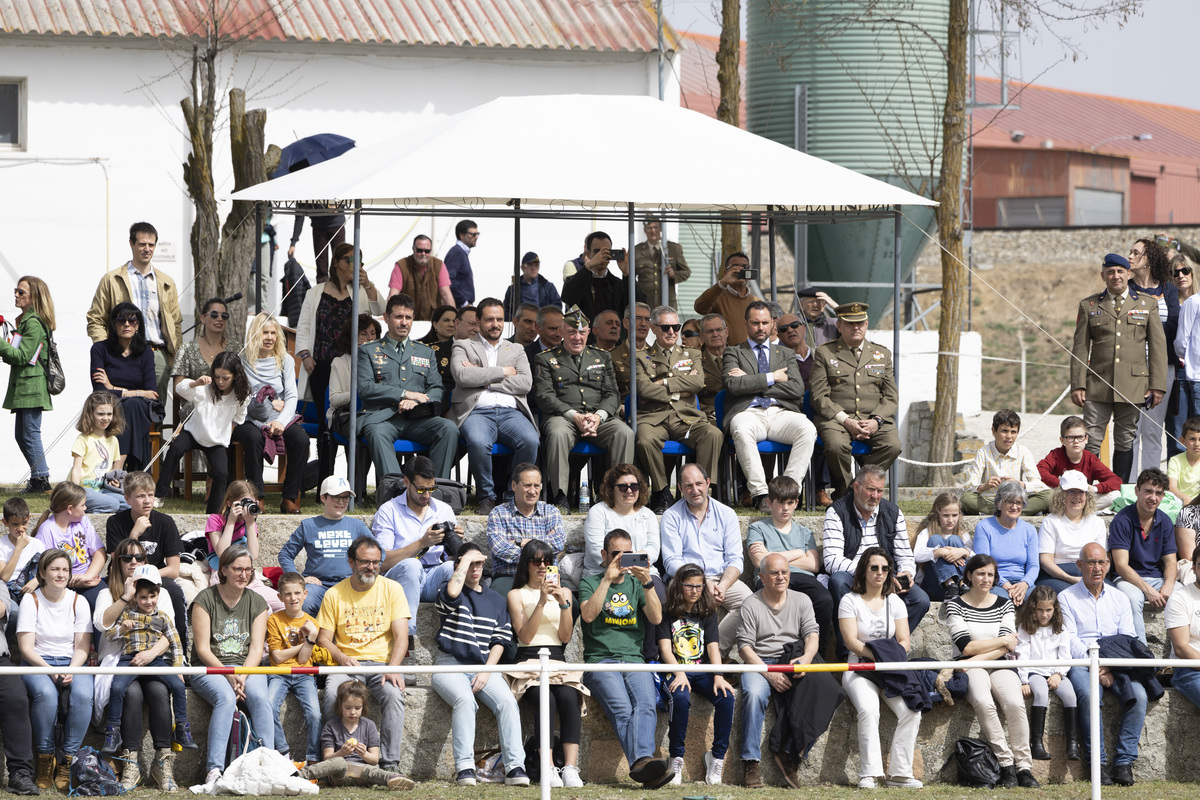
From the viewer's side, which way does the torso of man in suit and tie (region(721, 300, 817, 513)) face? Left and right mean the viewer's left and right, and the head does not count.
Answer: facing the viewer

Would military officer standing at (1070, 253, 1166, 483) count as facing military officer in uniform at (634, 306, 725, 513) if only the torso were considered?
no

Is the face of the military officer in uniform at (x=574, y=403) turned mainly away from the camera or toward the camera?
toward the camera

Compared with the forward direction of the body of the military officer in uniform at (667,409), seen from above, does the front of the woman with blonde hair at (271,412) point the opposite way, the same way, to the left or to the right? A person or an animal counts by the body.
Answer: the same way

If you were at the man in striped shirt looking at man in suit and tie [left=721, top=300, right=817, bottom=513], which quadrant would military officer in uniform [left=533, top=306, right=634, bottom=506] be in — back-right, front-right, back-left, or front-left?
front-left

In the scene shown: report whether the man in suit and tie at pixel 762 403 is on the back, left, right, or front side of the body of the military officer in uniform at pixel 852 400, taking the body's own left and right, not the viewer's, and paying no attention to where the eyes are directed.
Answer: right

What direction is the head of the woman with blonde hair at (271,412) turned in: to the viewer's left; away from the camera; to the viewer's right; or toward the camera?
toward the camera

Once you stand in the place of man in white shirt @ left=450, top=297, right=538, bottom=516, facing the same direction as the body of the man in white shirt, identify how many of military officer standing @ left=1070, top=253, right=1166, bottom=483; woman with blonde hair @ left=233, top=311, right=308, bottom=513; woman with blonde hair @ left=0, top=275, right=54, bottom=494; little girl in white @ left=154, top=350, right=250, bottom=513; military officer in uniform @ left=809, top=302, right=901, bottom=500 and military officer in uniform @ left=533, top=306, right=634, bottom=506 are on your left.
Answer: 3

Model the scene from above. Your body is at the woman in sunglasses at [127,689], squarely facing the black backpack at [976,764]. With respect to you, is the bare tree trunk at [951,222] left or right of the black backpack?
left

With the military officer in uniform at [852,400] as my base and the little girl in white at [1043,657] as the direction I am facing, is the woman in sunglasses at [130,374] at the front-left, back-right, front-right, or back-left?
back-right

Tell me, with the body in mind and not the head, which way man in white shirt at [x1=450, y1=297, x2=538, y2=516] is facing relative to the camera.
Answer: toward the camera

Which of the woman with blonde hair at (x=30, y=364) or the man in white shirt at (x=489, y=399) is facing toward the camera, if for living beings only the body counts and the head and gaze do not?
the man in white shirt

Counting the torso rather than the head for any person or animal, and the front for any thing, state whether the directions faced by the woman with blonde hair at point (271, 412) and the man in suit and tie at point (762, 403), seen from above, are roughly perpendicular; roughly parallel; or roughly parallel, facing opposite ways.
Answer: roughly parallel

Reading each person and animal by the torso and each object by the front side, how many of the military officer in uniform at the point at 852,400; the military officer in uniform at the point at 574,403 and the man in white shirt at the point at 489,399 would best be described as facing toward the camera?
3

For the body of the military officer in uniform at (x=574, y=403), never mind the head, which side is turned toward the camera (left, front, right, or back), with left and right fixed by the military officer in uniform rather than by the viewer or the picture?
front

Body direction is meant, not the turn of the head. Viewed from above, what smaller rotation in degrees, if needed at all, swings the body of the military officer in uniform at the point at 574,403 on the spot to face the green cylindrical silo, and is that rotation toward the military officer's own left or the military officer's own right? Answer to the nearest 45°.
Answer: approximately 135° to the military officer's own left

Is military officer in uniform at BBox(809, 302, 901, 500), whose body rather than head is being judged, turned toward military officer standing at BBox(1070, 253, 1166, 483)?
no

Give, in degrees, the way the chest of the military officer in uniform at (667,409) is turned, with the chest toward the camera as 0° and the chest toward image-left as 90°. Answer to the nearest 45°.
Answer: approximately 0°
